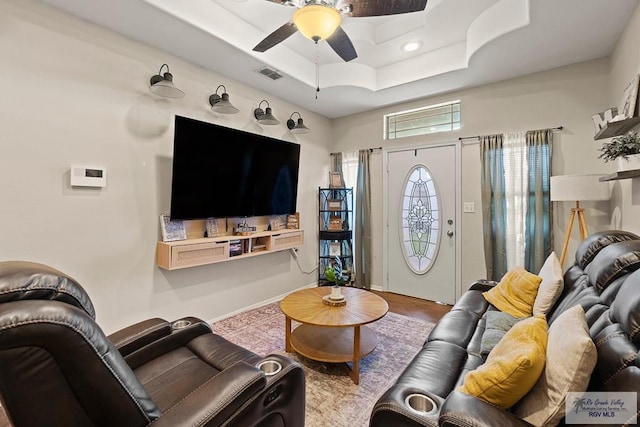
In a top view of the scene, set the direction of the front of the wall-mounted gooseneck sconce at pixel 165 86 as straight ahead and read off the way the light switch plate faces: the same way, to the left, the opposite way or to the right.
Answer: to the right

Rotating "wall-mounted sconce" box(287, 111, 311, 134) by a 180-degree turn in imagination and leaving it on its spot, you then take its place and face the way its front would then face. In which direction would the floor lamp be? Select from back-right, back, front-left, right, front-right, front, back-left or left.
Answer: back

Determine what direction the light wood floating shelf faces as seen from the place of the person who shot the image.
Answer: facing the viewer and to the right of the viewer

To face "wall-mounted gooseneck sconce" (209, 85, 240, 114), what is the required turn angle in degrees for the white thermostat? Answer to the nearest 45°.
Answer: approximately 90° to its left

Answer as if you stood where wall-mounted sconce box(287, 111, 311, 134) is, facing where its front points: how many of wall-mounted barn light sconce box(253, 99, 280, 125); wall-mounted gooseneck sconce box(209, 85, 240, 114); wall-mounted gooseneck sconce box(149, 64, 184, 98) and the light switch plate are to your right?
3

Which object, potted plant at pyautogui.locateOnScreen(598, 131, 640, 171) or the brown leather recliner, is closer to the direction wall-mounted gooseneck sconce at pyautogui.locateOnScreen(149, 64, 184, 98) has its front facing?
the potted plant

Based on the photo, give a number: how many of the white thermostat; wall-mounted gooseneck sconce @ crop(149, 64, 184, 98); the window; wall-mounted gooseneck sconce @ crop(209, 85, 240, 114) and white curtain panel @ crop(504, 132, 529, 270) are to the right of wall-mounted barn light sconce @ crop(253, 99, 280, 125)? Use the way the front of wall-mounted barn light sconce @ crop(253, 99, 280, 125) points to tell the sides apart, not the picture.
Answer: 3

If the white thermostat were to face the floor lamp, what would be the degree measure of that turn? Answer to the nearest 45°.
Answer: approximately 45° to its left

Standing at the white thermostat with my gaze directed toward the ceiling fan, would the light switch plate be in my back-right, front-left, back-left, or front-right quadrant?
front-left

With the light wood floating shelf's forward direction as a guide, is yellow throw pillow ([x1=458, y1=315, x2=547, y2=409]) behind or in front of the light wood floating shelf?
in front

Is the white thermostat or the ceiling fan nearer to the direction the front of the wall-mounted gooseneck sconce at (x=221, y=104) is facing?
the ceiling fan

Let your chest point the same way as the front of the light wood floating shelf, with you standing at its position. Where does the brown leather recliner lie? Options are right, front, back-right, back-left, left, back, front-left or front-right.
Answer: front-right

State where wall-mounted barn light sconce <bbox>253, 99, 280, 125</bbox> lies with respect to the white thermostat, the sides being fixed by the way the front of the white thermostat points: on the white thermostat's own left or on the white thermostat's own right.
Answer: on the white thermostat's own left
